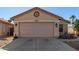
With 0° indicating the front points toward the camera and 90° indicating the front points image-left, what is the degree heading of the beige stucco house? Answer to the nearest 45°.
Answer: approximately 0°

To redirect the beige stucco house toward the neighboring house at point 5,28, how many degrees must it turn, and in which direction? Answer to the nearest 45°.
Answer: approximately 135° to its right
